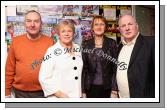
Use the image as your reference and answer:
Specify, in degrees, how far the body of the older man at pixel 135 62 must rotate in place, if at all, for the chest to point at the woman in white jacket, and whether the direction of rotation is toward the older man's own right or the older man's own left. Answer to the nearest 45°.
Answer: approximately 45° to the older man's own right

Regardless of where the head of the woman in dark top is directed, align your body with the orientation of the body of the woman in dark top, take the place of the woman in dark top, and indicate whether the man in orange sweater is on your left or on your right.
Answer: on your right

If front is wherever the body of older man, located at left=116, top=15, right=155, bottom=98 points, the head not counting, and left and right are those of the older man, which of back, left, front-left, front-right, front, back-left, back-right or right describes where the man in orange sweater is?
front-right

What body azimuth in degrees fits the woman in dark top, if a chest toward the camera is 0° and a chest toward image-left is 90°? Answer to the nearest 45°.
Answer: approximately 0°

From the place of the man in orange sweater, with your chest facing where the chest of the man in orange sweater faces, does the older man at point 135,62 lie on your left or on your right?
on your left

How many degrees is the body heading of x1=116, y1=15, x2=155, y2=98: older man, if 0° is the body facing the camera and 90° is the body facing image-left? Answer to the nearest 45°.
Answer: approximately 45°
